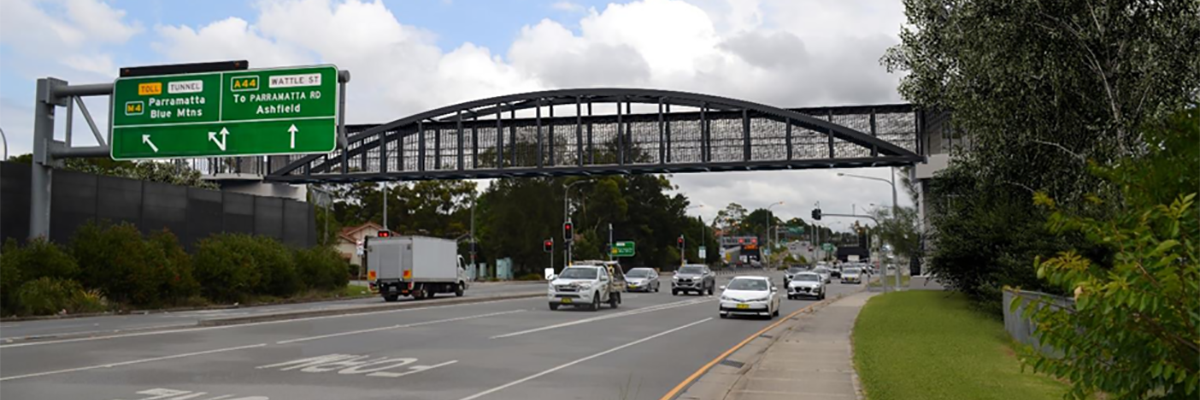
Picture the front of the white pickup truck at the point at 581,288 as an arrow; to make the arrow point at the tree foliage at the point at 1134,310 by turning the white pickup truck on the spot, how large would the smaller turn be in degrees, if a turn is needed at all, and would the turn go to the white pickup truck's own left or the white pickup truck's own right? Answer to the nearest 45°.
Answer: approximately 45° to the white pickup truck's own left

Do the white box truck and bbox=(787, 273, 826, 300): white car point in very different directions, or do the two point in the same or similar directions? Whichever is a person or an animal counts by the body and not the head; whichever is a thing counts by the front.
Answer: very different directions

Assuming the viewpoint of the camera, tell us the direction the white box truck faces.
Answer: facing away from the viewer and to the right of the viewer

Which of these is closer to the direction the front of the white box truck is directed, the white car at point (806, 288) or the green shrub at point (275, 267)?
the white car

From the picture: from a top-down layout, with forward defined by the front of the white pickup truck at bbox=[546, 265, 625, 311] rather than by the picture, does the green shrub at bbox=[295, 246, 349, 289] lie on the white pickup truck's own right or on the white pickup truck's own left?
on the white pickup truck's own right

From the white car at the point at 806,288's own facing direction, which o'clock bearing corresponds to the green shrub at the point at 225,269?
The green shrub is roughly at 2 o'clock from the white car.

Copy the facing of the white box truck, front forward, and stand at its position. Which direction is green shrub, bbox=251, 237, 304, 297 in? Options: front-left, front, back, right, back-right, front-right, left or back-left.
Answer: back-left

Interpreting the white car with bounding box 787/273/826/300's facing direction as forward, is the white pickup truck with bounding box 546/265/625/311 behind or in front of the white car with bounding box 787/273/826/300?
in front

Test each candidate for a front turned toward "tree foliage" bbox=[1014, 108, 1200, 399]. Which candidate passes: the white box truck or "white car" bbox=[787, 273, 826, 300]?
the white car

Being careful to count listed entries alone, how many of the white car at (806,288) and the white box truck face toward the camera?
1

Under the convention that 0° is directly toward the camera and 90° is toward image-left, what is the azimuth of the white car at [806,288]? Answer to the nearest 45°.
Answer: approximately 0°
